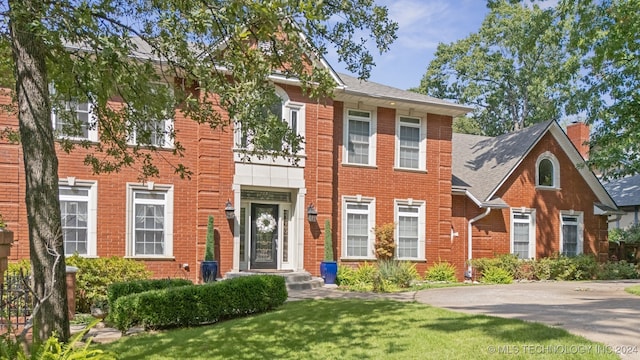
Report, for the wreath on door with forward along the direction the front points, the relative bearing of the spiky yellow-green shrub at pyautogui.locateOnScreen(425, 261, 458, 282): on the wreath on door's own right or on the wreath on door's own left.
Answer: on the wreath on door's own left

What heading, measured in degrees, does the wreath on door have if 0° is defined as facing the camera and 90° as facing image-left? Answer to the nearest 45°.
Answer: approximately 0°

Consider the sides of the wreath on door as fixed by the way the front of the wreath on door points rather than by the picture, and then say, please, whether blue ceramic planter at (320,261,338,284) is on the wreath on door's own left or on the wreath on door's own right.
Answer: on the wreath on door's own left

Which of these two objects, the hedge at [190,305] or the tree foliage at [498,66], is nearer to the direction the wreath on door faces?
the hedge

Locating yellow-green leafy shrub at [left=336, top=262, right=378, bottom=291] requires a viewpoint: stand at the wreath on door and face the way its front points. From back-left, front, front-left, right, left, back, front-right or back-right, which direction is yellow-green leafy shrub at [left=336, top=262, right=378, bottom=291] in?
left

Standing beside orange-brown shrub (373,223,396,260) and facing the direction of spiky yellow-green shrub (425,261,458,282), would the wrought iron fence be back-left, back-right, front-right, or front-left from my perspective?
back-right

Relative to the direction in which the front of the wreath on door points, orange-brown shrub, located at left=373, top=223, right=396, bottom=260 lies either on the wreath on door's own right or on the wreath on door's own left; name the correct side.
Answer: on the wreath on door's own left
